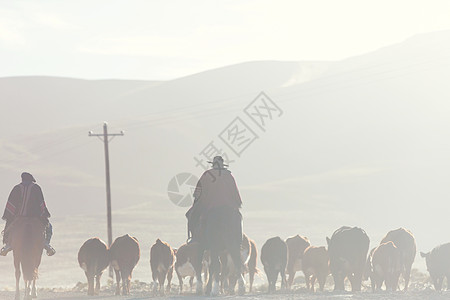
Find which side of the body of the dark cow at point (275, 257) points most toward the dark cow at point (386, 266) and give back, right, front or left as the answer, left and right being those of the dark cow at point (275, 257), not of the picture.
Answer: right

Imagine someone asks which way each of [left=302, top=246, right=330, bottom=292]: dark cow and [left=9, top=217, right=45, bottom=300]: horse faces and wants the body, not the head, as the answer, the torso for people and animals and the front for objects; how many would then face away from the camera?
2

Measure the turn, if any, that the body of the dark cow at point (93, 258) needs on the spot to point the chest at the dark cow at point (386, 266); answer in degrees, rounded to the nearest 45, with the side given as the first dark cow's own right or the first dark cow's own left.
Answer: approximately 90° to the first dark cow's own right

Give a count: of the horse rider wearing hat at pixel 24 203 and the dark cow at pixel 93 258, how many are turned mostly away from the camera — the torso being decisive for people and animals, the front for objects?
2

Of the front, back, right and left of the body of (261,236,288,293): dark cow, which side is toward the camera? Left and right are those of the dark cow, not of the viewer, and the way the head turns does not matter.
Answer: back

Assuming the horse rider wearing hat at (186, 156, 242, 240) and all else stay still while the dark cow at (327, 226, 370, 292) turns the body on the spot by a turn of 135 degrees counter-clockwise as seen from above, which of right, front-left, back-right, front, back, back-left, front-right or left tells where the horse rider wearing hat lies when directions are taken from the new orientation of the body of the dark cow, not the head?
front

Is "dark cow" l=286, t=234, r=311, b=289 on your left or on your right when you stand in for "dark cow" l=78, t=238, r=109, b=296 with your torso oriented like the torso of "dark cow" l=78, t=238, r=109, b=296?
on your right

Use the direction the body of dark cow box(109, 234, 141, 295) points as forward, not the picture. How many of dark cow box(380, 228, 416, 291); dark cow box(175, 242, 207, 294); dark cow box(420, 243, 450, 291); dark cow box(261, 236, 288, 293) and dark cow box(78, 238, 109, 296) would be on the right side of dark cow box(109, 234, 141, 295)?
4

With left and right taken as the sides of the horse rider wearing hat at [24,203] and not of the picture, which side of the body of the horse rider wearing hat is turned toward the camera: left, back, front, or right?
back

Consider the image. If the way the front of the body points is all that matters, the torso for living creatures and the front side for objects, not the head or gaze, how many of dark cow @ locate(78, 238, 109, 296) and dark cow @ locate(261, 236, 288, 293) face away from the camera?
2

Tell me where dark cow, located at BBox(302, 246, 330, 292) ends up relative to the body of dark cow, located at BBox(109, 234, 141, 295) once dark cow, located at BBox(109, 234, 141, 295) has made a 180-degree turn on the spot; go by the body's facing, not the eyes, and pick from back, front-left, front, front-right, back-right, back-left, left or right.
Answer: left

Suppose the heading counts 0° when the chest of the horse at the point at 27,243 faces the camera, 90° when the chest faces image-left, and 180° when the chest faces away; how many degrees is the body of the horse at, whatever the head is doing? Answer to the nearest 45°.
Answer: approximately 180°

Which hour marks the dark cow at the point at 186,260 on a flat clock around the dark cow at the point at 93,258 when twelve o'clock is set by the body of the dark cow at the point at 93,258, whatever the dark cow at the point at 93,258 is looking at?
the dark cow at the point at 186,260 is roughly at 3 o'clock from the dark cow at the point at 93,258.

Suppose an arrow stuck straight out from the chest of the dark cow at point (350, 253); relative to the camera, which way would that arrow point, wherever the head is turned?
away from the camera

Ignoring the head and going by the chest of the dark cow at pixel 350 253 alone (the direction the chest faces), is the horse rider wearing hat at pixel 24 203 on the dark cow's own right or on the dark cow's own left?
on the dark cow's own left
